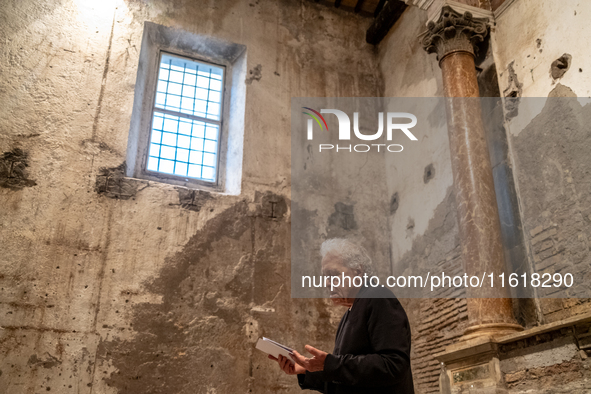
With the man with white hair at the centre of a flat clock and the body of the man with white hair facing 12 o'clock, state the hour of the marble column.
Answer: The marble column is roughly at 4 o'clock from the man with white hair.

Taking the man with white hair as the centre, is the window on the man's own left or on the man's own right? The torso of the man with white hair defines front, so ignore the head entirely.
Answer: on the man's own right

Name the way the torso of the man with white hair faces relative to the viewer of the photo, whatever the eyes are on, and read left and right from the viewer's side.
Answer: facing to the left of the viewer

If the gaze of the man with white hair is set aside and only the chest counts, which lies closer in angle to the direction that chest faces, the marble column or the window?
the window
